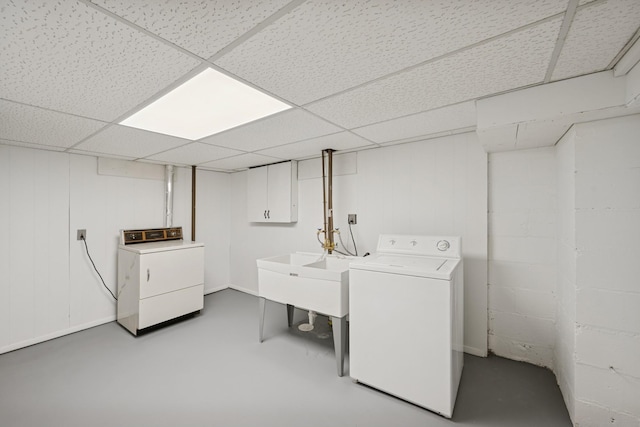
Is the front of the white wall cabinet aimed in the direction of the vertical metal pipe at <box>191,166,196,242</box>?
no

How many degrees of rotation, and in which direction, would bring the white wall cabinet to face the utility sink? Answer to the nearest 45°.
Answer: approximately 45° to its left

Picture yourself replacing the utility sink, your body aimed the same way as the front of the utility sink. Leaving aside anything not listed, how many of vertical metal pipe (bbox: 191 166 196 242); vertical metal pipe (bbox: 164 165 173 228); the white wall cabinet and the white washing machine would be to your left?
1

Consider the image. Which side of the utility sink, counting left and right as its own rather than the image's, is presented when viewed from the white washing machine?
left

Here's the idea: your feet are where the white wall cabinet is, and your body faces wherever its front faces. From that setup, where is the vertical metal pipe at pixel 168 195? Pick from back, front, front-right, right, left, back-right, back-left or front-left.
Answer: front-right

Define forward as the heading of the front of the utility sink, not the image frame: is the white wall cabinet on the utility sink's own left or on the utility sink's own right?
on the utility sink's own right

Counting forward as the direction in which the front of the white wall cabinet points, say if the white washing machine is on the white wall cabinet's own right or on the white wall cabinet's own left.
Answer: on the white wall cabinet's own left

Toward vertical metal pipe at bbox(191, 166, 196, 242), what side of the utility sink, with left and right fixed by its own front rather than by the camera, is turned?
right

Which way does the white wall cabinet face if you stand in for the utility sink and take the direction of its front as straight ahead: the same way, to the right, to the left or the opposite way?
the same way

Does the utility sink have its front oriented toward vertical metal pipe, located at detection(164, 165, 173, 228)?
no

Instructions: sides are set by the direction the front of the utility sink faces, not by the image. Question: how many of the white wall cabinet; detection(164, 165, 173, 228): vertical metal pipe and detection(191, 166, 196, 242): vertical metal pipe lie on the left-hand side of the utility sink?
0

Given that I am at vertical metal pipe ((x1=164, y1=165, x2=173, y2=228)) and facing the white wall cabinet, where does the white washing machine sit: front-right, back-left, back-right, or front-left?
front-right

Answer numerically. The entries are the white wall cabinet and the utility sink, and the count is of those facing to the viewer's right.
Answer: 0
